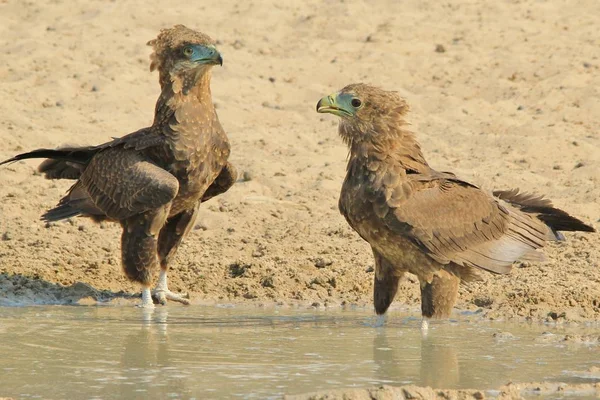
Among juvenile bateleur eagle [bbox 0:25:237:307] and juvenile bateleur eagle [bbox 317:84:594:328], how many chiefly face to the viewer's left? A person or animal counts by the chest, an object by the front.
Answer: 1

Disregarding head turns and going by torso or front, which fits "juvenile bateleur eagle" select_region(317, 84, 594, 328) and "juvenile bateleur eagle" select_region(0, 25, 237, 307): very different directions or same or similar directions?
very different directions

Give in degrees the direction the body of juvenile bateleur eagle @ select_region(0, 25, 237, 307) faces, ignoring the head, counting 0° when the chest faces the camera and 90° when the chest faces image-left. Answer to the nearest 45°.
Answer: approximately 315°

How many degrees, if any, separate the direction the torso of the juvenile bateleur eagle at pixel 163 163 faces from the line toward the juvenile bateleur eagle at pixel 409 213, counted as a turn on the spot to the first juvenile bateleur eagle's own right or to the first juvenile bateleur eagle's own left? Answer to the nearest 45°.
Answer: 0° — it already faces it

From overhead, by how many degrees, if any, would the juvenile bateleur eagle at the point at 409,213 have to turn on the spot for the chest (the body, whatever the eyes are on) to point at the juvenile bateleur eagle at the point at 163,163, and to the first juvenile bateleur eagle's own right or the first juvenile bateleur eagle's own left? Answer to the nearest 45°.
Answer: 0° — it already faces it

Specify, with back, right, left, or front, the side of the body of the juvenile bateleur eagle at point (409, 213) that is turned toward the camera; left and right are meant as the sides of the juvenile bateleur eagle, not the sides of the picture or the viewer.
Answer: left
